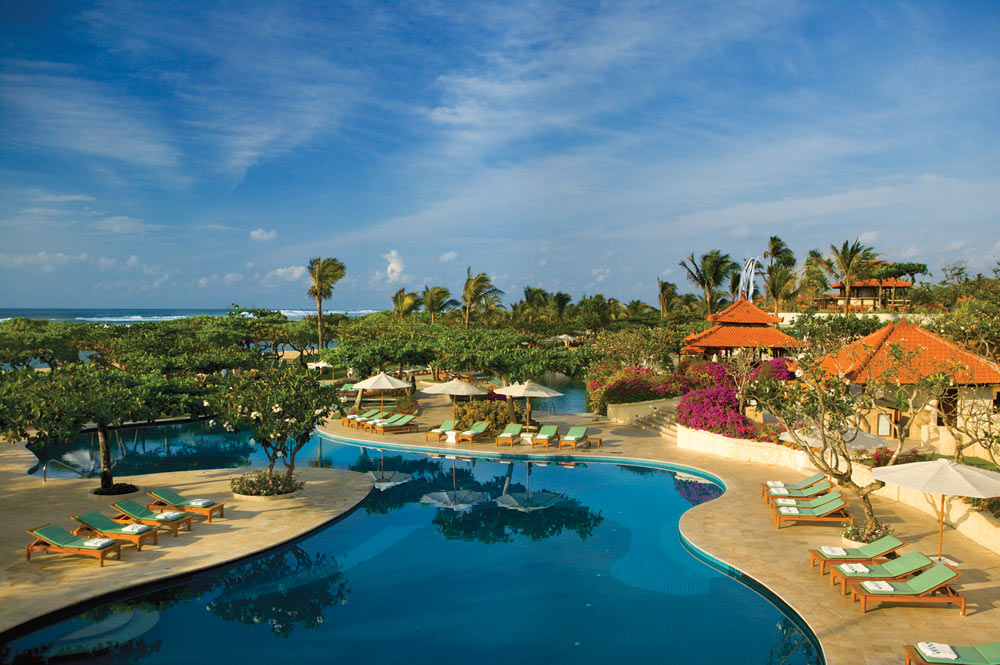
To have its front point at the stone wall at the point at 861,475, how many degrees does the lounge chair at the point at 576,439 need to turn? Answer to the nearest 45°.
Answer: approximately 90° to its left

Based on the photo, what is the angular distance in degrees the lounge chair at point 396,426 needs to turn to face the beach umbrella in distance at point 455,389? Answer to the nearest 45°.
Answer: approximately 135° to its left

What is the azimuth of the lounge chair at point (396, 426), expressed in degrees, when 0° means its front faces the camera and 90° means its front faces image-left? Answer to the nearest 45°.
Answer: approximately 45°

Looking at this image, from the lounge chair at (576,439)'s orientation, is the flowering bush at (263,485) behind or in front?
in front

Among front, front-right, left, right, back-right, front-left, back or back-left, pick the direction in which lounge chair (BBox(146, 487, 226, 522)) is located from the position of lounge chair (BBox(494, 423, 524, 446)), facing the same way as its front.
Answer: front
